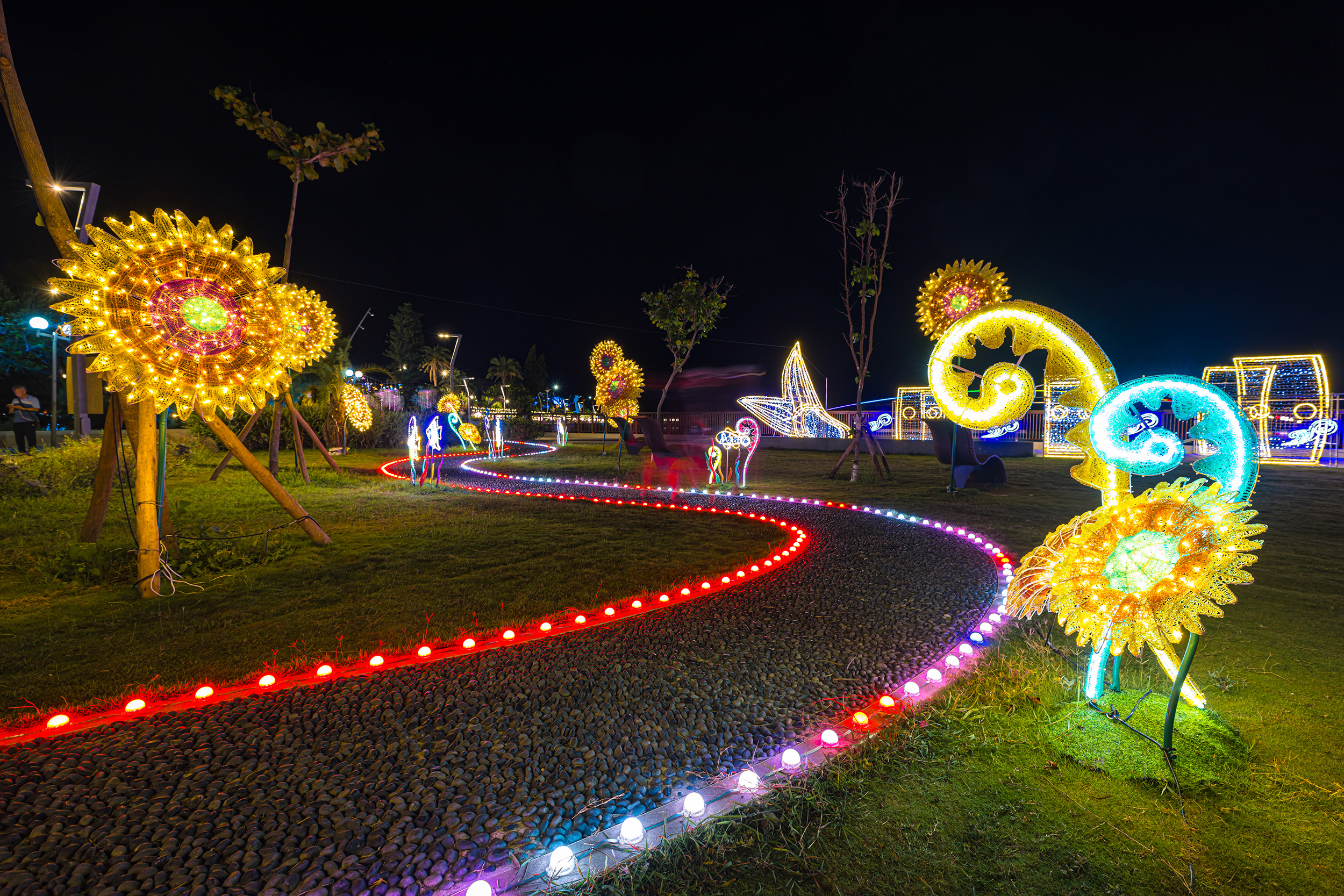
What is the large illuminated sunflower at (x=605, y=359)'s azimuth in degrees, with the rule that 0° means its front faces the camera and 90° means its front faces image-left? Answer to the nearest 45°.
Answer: approximately 0°

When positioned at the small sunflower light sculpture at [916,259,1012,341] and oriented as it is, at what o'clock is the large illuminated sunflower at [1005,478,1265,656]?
The large illuminated sunflower is roughly at 12 o'clock from the small sunflower light sculpture.

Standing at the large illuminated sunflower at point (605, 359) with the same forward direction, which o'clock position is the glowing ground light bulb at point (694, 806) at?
The glowing ground light bulb is roughly at 12 o'clock from the large illuminated sunflower.

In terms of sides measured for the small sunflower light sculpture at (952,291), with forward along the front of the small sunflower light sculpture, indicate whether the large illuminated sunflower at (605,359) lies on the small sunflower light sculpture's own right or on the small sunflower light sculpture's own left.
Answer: on the small sunflower light sculpture's own right

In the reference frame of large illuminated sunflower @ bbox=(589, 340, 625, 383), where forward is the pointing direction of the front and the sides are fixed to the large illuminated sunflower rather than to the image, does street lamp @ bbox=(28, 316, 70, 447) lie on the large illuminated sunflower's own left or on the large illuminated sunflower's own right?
on the large illuminated sunflower's own right

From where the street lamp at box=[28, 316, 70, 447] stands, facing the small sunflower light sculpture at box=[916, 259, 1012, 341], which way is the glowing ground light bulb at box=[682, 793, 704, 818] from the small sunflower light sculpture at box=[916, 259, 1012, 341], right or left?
right

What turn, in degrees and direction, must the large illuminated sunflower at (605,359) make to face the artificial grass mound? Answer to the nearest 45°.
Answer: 0° — it already faces it

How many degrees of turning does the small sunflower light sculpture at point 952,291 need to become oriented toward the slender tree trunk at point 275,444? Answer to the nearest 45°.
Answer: approximately 45° to its right

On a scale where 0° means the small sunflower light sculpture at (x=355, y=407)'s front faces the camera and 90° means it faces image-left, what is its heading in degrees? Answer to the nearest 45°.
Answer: approximately 315°

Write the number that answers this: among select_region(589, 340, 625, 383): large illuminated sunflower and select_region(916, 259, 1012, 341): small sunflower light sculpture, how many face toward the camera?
2

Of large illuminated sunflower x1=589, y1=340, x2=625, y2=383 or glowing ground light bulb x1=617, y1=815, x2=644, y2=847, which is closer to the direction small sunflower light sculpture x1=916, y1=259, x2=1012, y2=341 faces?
the glowing ground light bulb
